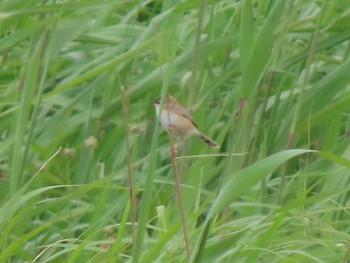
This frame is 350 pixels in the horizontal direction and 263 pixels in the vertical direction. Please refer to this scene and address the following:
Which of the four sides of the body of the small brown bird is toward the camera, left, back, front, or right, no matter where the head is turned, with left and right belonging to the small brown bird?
left
